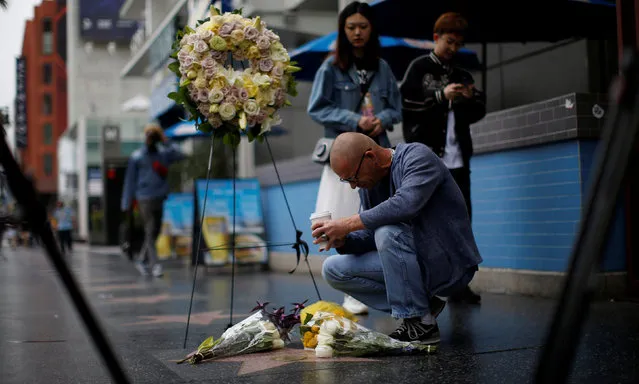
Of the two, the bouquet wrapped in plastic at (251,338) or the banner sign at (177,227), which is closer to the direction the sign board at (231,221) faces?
the bouquet wrapped in plastic

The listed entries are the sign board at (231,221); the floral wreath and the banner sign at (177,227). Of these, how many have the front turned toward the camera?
3

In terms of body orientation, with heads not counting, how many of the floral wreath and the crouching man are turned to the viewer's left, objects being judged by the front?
1

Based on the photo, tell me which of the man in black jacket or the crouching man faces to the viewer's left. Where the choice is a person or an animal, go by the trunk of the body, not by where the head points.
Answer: the crouching man

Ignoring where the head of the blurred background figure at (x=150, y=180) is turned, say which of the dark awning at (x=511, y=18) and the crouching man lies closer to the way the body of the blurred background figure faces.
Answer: the crouching man

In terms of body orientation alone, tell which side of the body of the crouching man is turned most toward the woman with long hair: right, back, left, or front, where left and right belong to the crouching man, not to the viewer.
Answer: right

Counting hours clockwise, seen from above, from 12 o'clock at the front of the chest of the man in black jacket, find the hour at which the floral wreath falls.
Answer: The floral wreath is roughly at 1 o'clock from the man in black jacket.

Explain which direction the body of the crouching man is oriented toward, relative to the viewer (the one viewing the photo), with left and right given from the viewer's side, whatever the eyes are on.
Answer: facing to the left of the viewer

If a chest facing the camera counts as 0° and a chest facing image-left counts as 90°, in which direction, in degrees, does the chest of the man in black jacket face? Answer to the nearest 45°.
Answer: approximately 315°

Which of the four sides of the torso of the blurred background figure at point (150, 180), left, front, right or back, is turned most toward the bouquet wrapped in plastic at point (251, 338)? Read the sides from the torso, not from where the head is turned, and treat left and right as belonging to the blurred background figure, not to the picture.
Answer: front

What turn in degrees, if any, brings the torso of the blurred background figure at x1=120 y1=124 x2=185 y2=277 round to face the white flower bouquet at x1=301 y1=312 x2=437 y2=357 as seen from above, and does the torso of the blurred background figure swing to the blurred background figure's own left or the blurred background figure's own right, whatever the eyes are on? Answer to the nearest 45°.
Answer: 0° — they already face it
